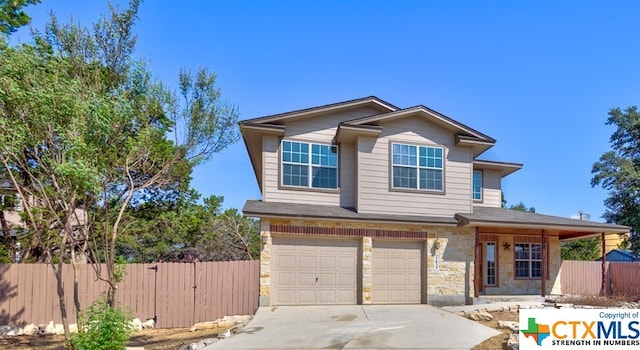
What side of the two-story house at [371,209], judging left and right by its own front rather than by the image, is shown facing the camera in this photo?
front

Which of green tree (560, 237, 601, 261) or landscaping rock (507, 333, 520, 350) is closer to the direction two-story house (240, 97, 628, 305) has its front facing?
the landscaping rock

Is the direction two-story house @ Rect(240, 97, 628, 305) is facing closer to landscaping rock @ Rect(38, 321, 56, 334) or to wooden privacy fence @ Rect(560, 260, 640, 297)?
the landscaping rock

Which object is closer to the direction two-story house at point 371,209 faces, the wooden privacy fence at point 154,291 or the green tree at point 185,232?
the wooden privacy fence

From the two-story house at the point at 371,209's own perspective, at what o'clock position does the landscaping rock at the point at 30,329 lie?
The landscaping rock is roughly at 2 o'clock from the two-story house.

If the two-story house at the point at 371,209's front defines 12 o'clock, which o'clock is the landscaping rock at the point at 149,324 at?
The landscaping rock is roughly at 2 o'clock from the two-story house.

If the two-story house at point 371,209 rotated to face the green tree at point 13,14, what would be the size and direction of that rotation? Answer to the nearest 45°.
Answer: approximately 90° to its right
